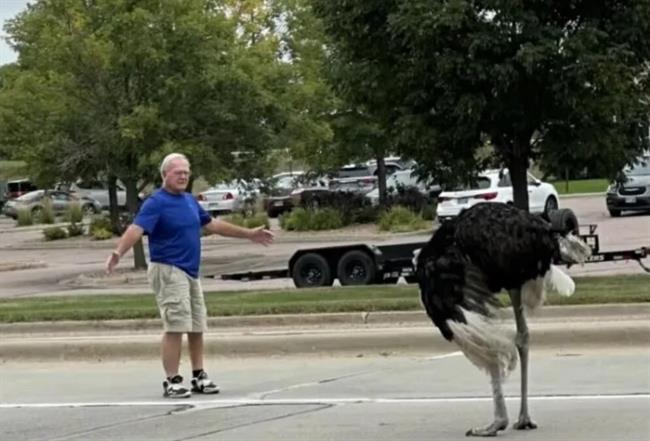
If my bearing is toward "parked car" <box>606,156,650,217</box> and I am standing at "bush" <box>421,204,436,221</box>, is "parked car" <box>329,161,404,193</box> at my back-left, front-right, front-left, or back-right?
back-left

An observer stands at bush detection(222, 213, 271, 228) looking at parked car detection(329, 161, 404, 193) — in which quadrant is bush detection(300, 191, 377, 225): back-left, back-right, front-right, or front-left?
front-right

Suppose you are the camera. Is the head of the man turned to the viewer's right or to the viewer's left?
to the viewer's right

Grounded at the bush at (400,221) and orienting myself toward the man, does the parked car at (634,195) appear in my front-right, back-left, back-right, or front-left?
back-left

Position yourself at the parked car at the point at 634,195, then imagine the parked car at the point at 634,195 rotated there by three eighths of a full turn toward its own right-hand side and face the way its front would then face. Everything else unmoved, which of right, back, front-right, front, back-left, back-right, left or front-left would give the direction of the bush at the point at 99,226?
left

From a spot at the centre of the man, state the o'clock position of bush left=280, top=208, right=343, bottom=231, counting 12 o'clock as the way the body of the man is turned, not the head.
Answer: The bush is roughly at 8 o'clock from the man.

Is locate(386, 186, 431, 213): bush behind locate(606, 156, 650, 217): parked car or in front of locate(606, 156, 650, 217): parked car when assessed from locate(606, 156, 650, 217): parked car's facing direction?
in front

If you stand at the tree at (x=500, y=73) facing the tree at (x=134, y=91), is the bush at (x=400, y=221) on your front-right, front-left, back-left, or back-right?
front-right

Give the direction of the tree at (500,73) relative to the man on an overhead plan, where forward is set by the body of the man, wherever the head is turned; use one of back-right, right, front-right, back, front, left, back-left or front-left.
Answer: left

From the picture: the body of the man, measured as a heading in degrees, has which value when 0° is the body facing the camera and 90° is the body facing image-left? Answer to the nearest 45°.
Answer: approximately 315°

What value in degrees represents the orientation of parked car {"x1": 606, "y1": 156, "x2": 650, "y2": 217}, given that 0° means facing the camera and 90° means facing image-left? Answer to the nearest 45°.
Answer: approximately 45°
